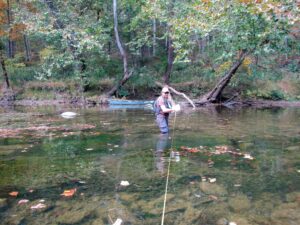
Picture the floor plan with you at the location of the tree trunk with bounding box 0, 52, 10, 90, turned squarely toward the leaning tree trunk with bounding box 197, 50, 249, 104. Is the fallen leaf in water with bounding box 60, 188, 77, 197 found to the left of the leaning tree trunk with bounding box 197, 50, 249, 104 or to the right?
right

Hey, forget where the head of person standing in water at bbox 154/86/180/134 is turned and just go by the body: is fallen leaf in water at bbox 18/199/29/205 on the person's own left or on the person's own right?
on the person's own right

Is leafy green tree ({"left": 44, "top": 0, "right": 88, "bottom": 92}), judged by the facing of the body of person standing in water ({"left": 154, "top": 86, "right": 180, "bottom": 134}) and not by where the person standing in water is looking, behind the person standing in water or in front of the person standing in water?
behind

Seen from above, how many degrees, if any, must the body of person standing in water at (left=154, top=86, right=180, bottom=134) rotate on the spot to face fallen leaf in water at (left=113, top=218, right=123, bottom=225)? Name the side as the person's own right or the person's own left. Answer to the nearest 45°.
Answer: approximately 45° to the person's own right

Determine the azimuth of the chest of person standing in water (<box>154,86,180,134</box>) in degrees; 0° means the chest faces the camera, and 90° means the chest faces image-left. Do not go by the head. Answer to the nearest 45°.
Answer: approximately 315°

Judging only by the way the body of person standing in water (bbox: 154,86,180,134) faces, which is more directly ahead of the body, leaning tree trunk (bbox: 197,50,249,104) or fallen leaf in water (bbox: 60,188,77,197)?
the fallen leaf in water

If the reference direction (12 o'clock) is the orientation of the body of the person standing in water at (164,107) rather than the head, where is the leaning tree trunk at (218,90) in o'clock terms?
The leaning tree trunk is roughly at 8 o'clock from the person standing in water.

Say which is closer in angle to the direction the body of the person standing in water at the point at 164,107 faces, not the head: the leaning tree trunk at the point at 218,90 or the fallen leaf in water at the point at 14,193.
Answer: the fallen leaf in water

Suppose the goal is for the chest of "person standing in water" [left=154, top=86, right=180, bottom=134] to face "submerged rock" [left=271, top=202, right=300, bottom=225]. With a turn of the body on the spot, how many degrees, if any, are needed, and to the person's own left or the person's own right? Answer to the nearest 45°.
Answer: approximately 45° to the person's own right

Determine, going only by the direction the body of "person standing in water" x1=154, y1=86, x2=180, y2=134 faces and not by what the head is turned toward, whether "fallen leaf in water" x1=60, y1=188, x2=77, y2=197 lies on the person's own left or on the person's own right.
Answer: on the person's own right
